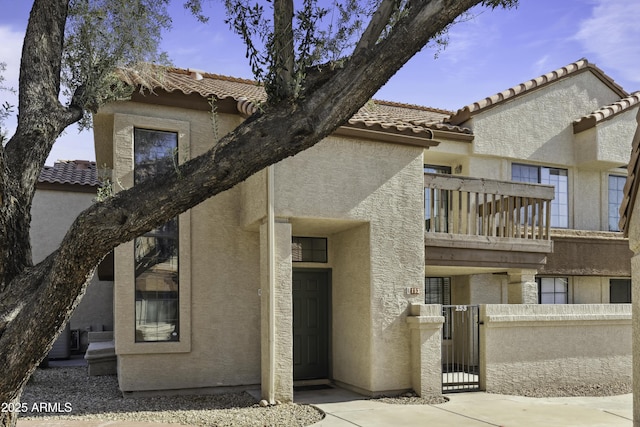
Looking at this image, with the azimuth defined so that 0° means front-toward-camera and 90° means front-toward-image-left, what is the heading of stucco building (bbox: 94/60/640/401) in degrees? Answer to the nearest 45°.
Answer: approximately 0°

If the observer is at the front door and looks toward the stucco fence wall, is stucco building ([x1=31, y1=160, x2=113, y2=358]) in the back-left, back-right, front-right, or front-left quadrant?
back-left

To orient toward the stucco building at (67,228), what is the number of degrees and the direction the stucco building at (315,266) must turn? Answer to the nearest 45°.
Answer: approximately 135° to its right
